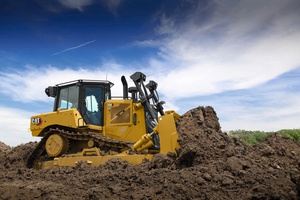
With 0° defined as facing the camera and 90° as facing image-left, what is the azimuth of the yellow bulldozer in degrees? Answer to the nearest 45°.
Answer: approximately 270°
